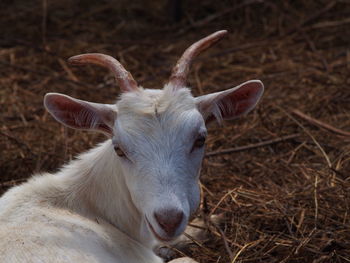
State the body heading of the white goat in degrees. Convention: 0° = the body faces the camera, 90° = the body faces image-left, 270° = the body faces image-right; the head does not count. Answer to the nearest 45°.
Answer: approximately 315°

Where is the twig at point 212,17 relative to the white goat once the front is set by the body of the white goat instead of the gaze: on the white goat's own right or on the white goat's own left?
on the white goat's own left

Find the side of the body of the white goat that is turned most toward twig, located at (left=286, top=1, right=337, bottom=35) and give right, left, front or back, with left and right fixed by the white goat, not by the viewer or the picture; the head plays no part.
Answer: left

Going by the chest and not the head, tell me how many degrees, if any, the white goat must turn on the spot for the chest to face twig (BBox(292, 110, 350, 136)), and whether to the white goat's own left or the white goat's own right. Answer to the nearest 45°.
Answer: approximately 90° to the white goat's own left

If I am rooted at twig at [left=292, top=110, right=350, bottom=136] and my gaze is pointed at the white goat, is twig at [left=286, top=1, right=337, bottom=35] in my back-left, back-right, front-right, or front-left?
back-right
